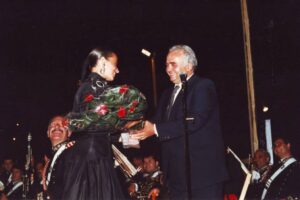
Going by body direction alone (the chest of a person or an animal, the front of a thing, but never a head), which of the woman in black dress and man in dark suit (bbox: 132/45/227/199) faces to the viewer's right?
the woman in black dress

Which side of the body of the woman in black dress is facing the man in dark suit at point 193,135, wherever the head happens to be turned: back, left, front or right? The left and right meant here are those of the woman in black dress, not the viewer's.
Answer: front

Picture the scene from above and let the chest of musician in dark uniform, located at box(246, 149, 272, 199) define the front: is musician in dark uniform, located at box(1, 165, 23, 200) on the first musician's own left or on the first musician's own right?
on the first musician's own right

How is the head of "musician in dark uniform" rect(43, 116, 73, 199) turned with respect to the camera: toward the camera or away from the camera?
toward the camera

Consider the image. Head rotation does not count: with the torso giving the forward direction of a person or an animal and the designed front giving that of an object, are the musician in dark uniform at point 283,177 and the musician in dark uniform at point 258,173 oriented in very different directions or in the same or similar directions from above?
same or similar directions

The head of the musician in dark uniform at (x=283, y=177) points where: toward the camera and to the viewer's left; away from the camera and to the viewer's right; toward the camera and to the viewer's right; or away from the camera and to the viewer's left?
toward the camera and to the viewer's left

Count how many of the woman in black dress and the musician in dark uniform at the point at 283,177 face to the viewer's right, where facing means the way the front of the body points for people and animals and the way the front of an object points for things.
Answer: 1

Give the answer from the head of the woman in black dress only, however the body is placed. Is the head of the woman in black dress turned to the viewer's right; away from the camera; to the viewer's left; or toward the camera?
to the viewer's right

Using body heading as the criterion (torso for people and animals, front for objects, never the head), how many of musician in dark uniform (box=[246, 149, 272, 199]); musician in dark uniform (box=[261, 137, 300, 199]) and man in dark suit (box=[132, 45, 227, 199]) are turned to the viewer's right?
0

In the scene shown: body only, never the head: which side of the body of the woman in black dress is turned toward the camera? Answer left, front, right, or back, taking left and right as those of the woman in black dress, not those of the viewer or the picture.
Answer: right

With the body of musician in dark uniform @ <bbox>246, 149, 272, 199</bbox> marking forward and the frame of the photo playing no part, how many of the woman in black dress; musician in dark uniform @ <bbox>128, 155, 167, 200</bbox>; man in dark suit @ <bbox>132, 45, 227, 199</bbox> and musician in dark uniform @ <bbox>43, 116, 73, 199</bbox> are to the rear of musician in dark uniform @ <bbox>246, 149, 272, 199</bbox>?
0

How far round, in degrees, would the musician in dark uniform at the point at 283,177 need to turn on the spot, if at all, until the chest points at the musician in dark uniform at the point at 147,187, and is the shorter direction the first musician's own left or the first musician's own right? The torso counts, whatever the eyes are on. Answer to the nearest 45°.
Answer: approximately 45° to the first musician's own right

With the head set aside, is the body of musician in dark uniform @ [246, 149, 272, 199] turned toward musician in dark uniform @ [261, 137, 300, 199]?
no

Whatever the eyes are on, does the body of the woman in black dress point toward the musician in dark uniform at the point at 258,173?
no

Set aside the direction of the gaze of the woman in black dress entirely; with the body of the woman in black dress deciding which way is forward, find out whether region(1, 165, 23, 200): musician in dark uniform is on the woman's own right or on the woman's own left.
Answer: on the woman's own left

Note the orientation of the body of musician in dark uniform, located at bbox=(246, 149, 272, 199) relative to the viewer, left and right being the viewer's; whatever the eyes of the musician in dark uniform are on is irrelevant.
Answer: facing the viewer and to the left of the viewer
